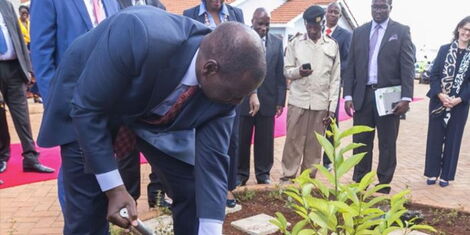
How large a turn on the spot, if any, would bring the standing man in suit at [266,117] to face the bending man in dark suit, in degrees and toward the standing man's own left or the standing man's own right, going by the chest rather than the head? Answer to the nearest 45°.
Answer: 0° — they already face them

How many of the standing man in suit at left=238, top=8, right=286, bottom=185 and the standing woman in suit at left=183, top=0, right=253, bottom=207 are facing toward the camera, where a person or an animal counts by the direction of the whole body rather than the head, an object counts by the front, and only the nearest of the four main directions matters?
2

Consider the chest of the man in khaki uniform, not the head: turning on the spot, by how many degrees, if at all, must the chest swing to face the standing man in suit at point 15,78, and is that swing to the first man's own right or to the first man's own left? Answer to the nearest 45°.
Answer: approximately 90° to the first man's own right

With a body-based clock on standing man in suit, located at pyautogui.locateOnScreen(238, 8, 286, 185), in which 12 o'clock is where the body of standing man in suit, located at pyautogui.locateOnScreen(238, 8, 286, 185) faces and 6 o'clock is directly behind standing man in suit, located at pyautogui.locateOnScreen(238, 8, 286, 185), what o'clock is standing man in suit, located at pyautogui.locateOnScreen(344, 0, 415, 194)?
standing man in suit, located at pyautogui.locateOnScreen(344, 0, 415, 194) is roughly at 9 o'clock from standing man in suit, located at pyautogui.locateOnScreen(238, 8, 286, 185).

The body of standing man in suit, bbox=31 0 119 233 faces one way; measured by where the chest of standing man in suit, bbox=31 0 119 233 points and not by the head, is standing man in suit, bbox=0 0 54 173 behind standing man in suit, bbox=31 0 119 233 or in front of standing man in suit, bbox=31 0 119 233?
behind

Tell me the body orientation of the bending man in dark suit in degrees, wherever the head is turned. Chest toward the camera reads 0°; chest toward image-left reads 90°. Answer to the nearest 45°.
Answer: approximately 315°

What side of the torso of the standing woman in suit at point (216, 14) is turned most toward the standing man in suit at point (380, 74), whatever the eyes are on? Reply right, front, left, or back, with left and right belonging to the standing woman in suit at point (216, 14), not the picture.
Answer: left

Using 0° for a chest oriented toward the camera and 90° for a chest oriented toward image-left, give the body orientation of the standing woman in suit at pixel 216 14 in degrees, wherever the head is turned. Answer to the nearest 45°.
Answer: approximately 0°

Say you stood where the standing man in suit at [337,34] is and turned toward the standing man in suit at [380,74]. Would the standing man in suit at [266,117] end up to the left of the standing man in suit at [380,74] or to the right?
right
